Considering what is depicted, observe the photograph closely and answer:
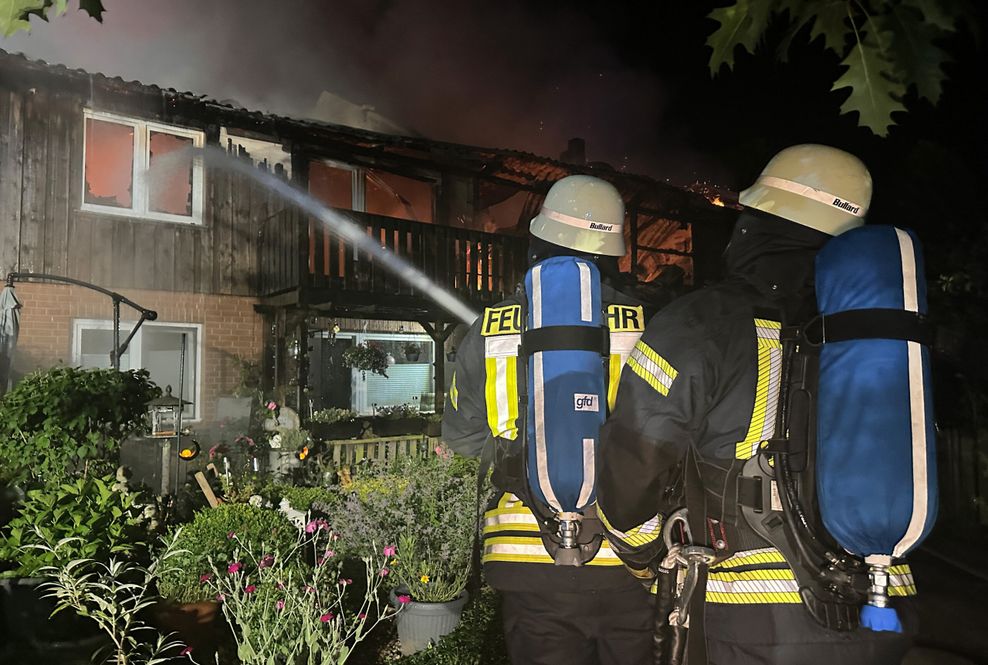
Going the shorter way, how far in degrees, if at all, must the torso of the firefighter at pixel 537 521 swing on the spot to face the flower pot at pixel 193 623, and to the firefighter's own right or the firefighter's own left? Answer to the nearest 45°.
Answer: approximately 45° to the firefighter's own left

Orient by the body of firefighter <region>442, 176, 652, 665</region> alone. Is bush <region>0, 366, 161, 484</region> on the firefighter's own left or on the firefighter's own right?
on the firefighter's own left

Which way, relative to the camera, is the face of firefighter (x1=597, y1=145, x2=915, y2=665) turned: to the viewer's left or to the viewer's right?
to the viewer's left

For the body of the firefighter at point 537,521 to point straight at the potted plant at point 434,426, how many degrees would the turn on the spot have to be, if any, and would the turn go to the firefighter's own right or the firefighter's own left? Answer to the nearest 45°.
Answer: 0° — they already face it

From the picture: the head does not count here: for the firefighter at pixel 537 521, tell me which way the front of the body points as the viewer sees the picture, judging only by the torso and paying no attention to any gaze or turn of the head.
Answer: away from the camera

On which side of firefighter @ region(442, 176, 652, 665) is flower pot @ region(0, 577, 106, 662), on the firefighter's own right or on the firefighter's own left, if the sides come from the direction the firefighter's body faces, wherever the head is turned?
on the firefighter's own left

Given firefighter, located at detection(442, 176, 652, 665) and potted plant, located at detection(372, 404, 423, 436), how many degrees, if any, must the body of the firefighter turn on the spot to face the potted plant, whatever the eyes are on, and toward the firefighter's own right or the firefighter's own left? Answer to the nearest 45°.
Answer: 0° — they already face it

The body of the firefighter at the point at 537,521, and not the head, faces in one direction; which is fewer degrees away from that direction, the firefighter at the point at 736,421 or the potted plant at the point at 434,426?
the potted plant

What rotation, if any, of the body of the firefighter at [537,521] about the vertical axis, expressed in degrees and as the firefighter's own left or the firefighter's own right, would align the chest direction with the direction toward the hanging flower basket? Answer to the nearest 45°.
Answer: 0° — they already face it

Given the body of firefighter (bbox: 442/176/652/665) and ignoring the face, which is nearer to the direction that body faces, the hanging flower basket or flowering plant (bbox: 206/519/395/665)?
the hanging flower basket

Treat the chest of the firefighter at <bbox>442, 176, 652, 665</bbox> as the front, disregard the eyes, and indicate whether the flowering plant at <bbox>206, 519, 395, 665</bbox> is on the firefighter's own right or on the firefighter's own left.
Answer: on the firefighter's own left
